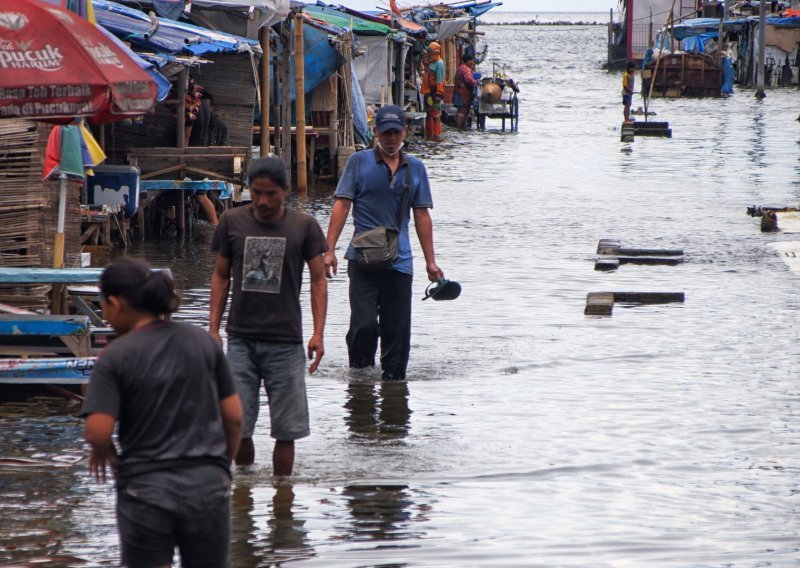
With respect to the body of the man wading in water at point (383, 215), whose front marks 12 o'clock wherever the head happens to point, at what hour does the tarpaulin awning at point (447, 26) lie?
The tarpaulin awning is roughly at 6 o'clock from the man wading in water.

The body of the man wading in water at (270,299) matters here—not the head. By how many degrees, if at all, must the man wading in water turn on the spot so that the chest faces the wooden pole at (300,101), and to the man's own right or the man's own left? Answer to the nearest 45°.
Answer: approximately 180°

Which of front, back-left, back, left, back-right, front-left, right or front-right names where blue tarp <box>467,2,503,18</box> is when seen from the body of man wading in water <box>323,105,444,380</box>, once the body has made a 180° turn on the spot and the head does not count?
front

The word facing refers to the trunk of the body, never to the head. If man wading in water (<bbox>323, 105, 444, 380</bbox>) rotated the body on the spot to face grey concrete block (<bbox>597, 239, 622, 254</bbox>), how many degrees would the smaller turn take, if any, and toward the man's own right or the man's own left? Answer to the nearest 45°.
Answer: approximately 180°

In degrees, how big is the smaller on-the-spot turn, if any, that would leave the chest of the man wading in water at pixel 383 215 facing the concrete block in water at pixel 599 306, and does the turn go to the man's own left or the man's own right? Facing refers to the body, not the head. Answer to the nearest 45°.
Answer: approximately 135° to the man's own left

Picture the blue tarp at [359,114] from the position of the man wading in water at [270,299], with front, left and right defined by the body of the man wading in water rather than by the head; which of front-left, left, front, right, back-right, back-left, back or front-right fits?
back

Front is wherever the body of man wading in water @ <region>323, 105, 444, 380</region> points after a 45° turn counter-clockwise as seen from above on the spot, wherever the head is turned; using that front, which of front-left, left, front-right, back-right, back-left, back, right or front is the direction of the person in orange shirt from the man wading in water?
back-left

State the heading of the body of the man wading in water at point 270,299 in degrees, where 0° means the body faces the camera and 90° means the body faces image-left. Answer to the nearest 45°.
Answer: approximately 0°

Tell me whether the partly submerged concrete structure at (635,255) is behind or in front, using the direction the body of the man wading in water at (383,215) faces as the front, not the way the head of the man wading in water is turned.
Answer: behind

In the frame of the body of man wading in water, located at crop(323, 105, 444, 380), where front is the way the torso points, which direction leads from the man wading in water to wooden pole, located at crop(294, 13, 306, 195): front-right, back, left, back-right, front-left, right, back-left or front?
back

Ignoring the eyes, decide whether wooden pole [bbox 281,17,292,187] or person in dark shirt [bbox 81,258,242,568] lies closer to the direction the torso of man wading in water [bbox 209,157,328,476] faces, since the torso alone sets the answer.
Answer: the person in dark shirt

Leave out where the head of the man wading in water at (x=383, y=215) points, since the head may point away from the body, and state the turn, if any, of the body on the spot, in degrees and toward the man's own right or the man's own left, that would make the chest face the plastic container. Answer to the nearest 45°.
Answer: approximately 135° to the man's own right

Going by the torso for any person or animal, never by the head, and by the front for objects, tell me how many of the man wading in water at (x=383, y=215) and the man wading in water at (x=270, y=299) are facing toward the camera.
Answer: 2

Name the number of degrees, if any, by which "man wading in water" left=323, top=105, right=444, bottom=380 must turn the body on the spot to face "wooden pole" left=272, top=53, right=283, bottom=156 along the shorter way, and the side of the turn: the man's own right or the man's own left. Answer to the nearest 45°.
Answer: approximately 180°
